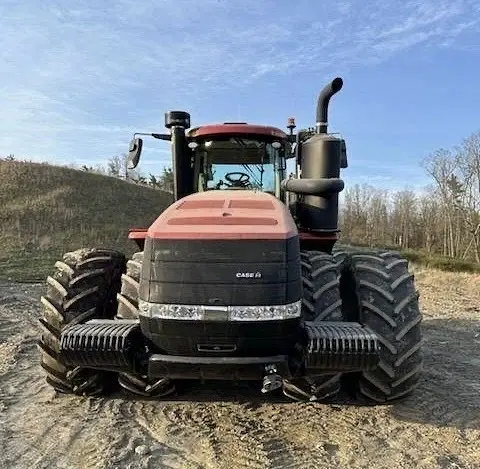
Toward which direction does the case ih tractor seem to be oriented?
toward the camera
